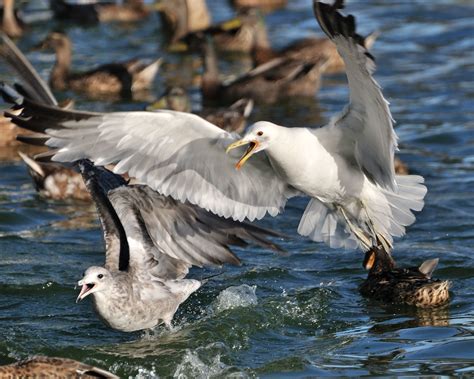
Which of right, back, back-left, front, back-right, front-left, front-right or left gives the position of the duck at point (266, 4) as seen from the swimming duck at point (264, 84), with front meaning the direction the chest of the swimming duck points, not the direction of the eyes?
right

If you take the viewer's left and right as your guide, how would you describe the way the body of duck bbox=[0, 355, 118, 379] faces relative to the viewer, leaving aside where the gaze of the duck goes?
facing to the left of the viewer

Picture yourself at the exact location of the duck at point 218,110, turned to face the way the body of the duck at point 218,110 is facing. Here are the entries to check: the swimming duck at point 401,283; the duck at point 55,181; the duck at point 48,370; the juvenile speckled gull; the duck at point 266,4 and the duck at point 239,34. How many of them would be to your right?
2

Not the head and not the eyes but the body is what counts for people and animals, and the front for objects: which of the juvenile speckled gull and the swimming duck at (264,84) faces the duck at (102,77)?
the swimming duck

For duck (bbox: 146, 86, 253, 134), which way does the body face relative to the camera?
to the viewer's left

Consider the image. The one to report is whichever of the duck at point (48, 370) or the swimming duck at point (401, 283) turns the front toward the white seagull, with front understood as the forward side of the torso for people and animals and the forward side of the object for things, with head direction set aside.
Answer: the swimming duck

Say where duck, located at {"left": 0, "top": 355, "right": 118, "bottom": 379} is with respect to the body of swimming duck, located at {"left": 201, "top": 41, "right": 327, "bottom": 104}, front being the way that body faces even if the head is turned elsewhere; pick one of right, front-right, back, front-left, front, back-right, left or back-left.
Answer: left

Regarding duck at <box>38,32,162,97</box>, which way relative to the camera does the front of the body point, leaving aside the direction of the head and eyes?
to the viewer's left

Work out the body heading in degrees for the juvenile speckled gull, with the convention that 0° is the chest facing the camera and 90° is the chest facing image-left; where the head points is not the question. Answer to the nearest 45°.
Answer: approximately 45°
